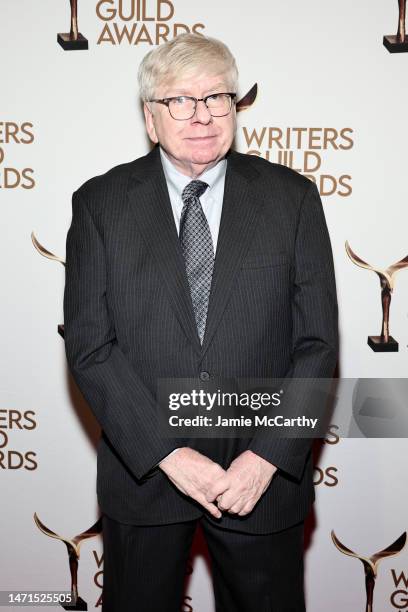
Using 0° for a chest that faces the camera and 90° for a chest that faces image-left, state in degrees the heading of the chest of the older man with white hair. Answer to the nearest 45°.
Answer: approximately 0°
